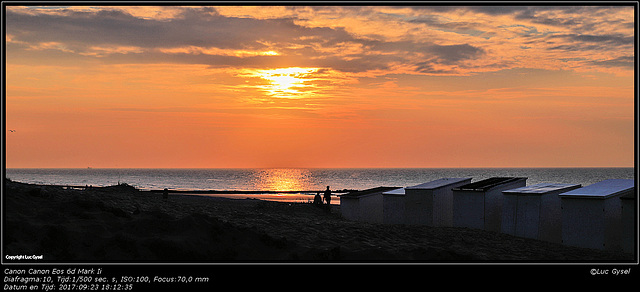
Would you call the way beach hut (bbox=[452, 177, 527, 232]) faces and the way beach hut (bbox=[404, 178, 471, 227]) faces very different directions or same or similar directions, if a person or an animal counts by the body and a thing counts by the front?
same or similar directions

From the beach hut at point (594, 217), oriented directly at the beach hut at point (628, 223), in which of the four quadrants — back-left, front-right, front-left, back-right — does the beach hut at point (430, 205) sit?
back-left

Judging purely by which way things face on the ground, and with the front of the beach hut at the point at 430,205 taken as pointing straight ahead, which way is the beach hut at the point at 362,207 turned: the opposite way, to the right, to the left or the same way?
the same way

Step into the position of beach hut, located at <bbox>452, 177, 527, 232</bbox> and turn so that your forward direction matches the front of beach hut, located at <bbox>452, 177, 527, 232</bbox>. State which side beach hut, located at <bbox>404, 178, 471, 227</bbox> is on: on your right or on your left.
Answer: on your left

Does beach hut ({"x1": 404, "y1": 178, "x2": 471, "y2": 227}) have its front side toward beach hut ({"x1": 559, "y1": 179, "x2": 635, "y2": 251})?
no

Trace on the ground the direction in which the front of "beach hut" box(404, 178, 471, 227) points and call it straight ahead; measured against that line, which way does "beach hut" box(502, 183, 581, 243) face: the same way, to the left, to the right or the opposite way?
the same way

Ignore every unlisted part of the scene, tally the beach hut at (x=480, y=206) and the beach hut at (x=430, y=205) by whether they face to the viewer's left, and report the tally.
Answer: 0

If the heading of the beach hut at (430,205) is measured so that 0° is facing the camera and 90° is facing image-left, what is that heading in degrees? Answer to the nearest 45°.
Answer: approximately 225°

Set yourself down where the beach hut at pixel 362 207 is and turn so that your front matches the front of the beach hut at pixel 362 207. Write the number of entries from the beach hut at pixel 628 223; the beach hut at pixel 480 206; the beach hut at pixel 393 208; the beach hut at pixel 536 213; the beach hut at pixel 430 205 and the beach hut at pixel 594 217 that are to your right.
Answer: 6

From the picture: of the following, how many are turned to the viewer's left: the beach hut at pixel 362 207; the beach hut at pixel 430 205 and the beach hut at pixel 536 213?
0

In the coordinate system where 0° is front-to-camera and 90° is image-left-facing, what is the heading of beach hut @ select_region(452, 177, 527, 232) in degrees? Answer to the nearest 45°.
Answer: approximately 225°

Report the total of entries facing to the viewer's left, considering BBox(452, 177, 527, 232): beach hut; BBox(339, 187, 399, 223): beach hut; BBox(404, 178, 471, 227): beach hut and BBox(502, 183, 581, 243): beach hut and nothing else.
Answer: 0

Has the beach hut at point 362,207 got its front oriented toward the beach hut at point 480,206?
no
